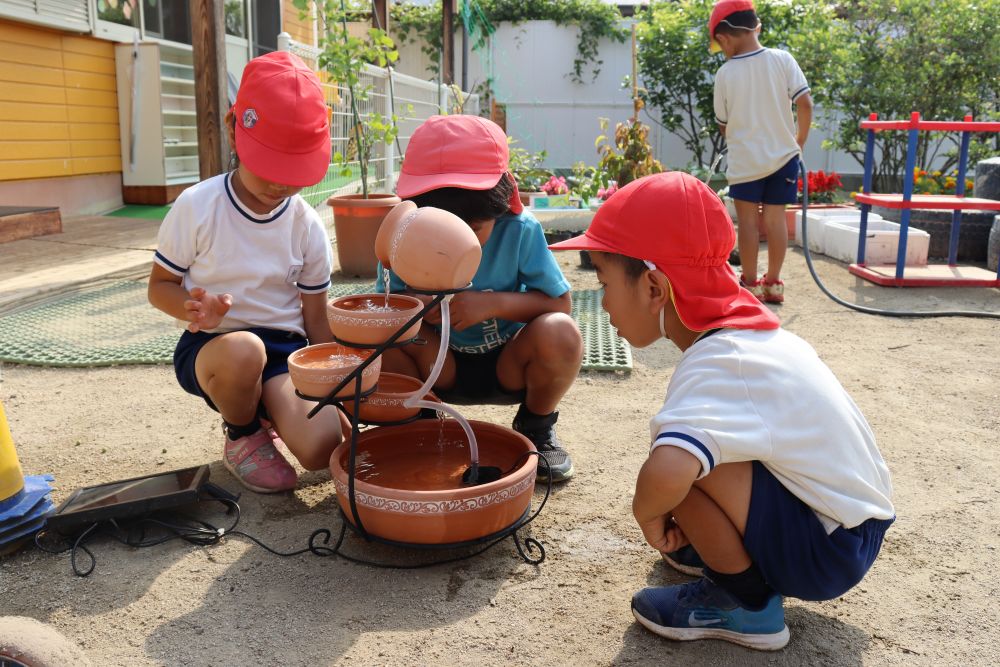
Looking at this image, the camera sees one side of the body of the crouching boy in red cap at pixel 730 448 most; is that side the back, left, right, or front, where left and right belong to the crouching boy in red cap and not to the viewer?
left

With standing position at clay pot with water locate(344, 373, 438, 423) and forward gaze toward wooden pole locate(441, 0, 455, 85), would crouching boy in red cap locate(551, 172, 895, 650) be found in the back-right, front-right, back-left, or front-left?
back-right

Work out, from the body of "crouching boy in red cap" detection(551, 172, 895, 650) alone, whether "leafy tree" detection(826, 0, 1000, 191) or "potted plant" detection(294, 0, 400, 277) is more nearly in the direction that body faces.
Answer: the potted plant

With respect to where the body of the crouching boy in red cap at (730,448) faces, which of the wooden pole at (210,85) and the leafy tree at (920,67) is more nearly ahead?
the wooden pole

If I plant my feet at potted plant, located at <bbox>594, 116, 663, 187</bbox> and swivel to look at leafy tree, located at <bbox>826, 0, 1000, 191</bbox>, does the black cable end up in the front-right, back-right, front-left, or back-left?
back-right

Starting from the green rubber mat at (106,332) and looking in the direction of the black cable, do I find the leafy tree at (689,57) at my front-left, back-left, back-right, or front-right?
back-left

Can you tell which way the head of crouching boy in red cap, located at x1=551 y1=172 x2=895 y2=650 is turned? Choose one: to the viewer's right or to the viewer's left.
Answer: to the viewer's left

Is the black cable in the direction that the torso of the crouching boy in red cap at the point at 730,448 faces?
yes

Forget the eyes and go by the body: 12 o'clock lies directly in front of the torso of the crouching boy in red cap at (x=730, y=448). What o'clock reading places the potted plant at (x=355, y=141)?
The potted plant is roughly at 2 o'clock from the crouching boy in red cap.

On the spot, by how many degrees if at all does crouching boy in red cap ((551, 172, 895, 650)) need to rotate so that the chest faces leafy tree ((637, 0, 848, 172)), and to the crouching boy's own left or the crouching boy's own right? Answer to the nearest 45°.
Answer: approximately 90° to the crouching boy's own right

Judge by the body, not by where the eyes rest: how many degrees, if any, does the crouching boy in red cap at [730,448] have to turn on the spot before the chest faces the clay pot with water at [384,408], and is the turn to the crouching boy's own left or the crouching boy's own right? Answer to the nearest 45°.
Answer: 0° — they already face it

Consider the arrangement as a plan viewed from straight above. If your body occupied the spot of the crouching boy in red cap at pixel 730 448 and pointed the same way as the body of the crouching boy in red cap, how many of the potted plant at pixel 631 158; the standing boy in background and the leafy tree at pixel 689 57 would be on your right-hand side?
3
